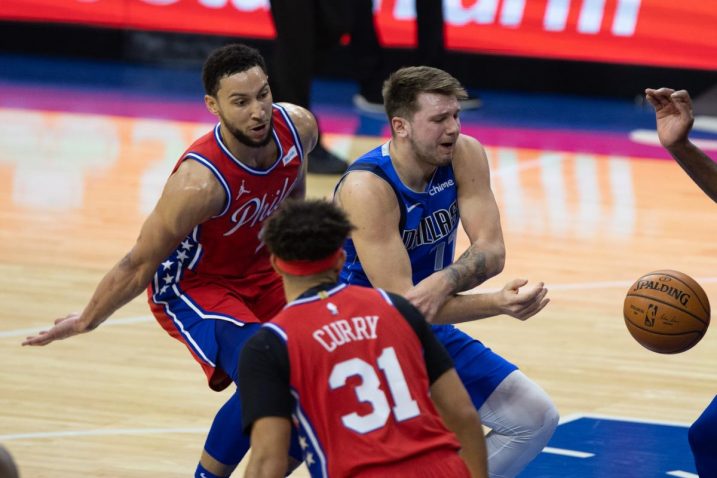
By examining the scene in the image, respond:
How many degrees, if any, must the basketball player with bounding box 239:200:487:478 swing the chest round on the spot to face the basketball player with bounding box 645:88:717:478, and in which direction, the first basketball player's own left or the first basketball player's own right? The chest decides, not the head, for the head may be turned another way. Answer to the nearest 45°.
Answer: approximately 45° to the first basketball player's own right

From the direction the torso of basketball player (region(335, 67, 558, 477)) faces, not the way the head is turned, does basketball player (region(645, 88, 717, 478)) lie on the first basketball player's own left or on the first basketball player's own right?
on the first basketball player's own left

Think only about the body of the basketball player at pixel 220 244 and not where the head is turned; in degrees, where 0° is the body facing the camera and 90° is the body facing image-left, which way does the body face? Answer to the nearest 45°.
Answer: approximately 315°

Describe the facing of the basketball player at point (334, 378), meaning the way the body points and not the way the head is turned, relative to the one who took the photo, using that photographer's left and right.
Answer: facing away from the viewer

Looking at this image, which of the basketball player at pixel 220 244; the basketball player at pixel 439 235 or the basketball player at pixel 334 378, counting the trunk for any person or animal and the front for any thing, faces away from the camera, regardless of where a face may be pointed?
the basketball player at pixel 334 378

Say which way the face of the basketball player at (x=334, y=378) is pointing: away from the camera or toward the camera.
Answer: away from the camera
